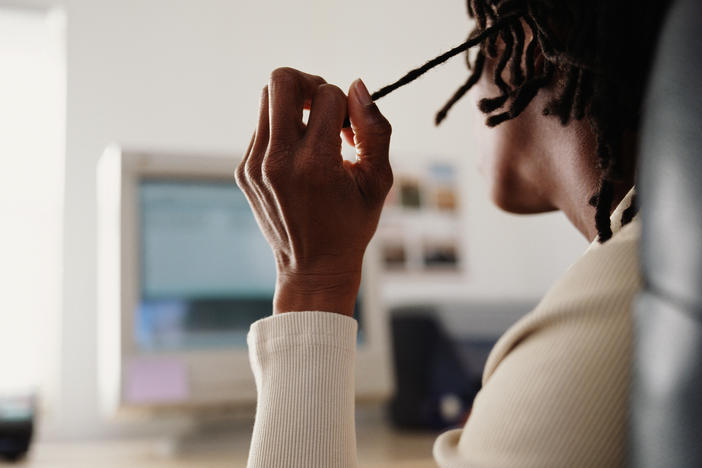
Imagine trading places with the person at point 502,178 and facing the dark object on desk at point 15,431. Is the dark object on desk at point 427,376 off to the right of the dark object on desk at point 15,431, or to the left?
right

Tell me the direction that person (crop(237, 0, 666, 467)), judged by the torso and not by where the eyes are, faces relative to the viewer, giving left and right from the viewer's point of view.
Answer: facing away from the viewer and to the left of the viewer

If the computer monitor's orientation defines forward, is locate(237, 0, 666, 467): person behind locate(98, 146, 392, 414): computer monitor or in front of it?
in front

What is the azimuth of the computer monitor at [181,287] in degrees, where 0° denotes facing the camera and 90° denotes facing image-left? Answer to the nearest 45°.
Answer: approximately 315°

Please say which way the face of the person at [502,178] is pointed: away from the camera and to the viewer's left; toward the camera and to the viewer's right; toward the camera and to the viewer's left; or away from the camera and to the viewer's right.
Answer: away from the camera and to the viewer's left

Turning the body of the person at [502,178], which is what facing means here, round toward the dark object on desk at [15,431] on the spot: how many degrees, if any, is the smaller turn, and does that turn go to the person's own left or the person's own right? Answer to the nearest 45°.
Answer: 0° — they already face it

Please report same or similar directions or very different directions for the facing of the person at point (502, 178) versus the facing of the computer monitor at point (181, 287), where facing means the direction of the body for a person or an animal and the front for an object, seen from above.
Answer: very different directions

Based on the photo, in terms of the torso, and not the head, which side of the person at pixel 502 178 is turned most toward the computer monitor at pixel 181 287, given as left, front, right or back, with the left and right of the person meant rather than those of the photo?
front

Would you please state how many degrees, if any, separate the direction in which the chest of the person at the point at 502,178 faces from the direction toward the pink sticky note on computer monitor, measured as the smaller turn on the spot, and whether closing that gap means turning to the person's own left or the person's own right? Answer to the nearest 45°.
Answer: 0° — they already face it
